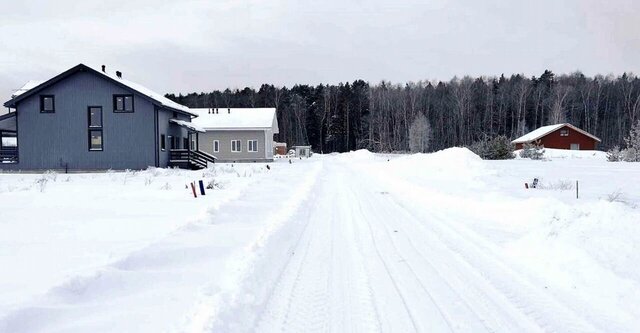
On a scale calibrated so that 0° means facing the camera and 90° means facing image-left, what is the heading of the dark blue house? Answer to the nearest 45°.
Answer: approximately 270°
